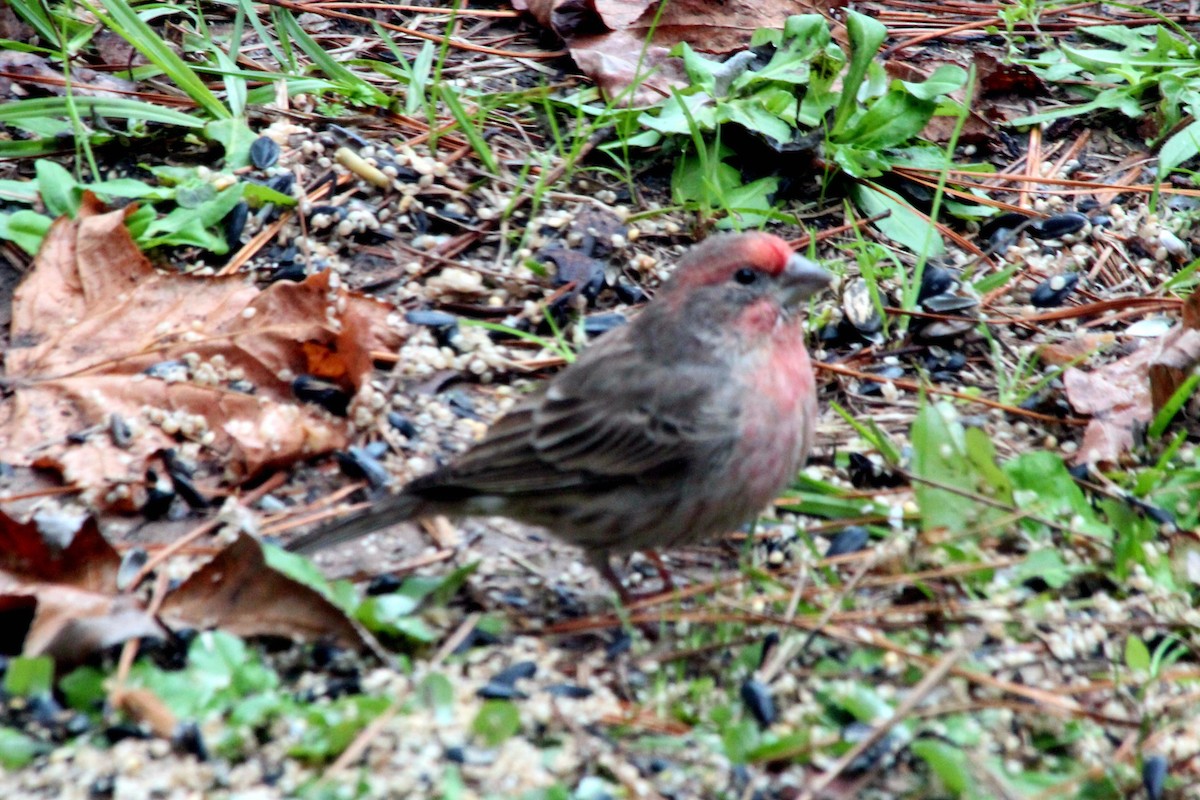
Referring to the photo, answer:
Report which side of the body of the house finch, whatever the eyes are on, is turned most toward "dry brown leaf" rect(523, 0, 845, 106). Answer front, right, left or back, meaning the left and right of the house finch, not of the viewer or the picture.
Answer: left

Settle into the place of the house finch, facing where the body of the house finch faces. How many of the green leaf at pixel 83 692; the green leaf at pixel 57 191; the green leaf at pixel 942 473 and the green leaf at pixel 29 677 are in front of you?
1

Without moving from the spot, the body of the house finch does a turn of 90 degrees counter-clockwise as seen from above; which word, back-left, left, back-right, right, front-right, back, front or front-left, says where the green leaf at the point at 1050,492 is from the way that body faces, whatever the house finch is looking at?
right

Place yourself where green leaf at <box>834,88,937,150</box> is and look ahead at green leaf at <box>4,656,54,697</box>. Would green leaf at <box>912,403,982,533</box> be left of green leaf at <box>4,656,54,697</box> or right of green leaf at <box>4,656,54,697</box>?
left

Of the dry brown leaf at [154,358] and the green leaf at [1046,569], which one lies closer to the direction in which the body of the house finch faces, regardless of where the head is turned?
the green leaf

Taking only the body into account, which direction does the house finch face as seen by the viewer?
to the viewer's right

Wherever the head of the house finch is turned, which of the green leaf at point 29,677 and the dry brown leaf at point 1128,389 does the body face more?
the dry brown leaf

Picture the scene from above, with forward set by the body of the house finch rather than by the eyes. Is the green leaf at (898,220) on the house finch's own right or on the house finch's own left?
on the house finch's own left

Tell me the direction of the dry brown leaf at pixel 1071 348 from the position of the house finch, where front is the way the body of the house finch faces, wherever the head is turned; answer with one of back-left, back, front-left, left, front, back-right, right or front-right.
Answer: front-left

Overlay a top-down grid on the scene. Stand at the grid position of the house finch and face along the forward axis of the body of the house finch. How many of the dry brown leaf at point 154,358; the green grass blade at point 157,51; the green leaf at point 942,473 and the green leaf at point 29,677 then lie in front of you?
1

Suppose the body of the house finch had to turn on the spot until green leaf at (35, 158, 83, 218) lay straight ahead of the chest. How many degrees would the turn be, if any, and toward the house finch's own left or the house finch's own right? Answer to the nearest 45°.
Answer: approximately 135° to the house finch's own left

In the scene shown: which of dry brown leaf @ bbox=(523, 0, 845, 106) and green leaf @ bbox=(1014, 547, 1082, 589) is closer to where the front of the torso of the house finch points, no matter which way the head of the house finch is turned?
the green leaf

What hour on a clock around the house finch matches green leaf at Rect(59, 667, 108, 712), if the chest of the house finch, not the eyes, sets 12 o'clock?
The green leaf is roughly at 5 o'clock from the house finch.

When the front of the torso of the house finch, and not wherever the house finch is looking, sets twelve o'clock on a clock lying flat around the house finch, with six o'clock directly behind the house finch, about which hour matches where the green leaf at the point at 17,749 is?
The green leaf is roughly at 5 o'clock from the house finch.

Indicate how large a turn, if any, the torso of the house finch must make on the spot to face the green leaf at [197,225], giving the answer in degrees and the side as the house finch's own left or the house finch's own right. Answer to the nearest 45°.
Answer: approximately 135° to the house finch's own left
